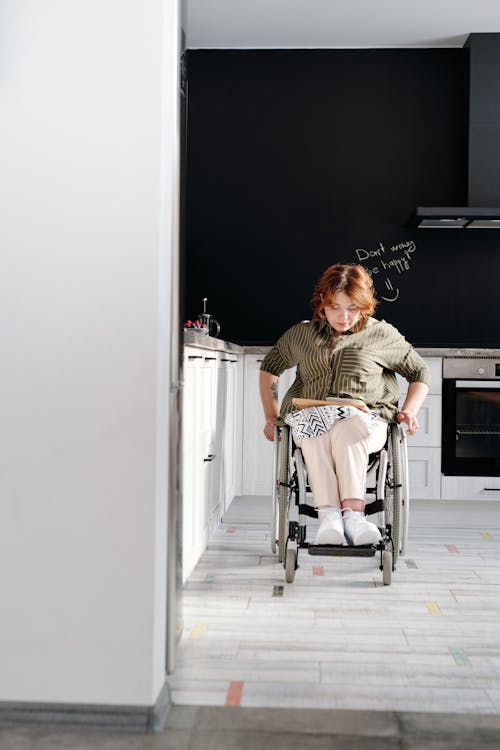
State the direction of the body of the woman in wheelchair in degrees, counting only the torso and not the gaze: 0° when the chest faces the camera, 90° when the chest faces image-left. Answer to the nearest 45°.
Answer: approximately 0°

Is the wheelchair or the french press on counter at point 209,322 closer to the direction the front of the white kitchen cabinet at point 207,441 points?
the wheelchair

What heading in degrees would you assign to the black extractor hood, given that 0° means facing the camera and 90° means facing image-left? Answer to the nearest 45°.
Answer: approximately 0°

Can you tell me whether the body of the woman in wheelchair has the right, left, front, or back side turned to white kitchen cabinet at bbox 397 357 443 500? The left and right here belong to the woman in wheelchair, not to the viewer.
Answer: back

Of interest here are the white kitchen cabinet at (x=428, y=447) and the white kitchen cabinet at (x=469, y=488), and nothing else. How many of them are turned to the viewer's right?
0

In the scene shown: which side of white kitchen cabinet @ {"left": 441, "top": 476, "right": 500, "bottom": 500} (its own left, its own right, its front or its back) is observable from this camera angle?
front

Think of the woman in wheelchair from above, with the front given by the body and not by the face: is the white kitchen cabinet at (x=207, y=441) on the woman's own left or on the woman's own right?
on the woman's own right

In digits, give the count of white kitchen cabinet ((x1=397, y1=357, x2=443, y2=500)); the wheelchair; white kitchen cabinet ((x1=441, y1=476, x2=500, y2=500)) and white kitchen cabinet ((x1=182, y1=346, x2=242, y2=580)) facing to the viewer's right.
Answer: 1

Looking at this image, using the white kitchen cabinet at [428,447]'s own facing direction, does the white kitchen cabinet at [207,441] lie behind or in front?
in front
